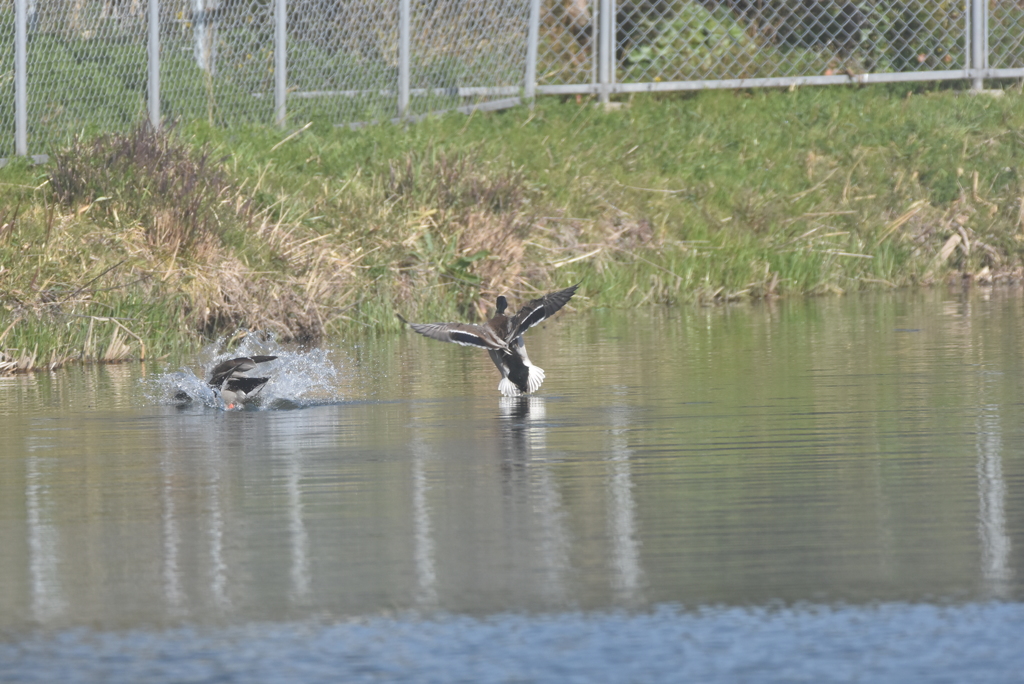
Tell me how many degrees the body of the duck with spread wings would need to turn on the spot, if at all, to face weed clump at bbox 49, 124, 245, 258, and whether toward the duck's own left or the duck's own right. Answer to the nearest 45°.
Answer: approximately 45° to the duck's own left

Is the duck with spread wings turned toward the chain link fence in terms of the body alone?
yes

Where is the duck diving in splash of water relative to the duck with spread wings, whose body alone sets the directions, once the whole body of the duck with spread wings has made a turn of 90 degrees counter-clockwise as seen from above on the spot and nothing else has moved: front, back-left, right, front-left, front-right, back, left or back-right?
front

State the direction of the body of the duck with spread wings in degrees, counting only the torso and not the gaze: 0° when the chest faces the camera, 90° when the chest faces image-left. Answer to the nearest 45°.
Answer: approximately 180°

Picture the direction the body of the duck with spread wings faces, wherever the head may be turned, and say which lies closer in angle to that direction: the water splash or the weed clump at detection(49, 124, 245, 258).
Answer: the weed clump

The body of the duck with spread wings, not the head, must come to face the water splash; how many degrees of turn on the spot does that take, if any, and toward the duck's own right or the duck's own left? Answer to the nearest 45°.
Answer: approximately 90° to the duck's own left
